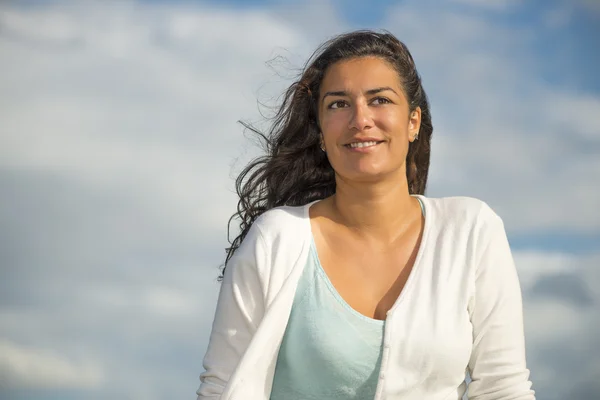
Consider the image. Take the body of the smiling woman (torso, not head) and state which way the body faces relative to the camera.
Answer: toward the camera
